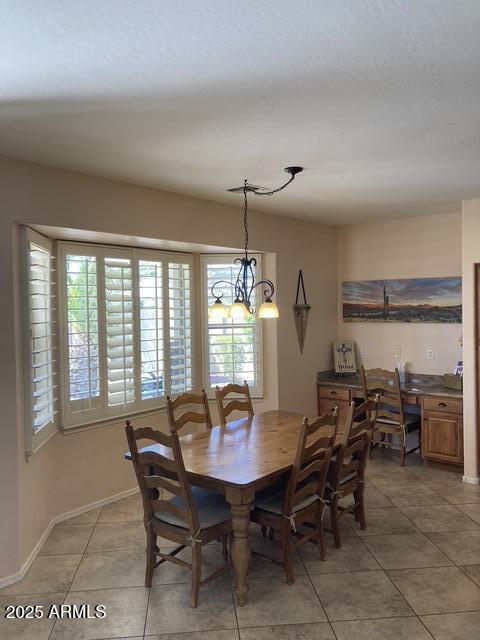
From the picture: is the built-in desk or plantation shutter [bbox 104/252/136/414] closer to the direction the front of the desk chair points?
the built-in desk

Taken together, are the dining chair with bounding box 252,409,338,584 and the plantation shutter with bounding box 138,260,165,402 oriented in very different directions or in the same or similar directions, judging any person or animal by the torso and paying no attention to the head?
very different directions

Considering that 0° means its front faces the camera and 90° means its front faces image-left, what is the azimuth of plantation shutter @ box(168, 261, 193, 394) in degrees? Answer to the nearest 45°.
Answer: approximately 315°

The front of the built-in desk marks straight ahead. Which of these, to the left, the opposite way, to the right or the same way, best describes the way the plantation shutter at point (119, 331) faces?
to the left

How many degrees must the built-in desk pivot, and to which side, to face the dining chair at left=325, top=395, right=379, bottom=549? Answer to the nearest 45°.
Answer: approximately 45° to its right

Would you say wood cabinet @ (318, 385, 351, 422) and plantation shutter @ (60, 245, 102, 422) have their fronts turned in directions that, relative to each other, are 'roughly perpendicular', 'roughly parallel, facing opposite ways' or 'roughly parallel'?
roughly perpendicular

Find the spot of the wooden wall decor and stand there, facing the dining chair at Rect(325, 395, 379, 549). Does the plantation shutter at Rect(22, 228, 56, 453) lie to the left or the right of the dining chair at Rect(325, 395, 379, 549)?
right

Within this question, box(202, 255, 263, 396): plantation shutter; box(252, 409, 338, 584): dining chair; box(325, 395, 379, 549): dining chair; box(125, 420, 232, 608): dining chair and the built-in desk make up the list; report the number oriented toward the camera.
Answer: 2

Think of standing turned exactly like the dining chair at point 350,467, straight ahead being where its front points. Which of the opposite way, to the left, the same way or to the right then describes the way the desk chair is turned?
to the right

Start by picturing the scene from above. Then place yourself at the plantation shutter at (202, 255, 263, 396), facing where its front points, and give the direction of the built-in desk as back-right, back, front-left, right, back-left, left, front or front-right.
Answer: left

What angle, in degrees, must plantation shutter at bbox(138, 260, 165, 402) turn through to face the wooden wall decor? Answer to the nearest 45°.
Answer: approximately 45° to its left

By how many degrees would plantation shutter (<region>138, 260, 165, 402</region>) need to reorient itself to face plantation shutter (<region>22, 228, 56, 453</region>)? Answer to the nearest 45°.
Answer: approximately 90° to its right

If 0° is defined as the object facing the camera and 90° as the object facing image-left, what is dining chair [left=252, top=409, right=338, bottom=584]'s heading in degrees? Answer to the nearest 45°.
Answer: approximately 135°

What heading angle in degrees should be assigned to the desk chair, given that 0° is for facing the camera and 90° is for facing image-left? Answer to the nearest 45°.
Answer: approximately 225°

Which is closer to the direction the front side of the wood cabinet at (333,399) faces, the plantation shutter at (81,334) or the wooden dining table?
the wooden dining table
